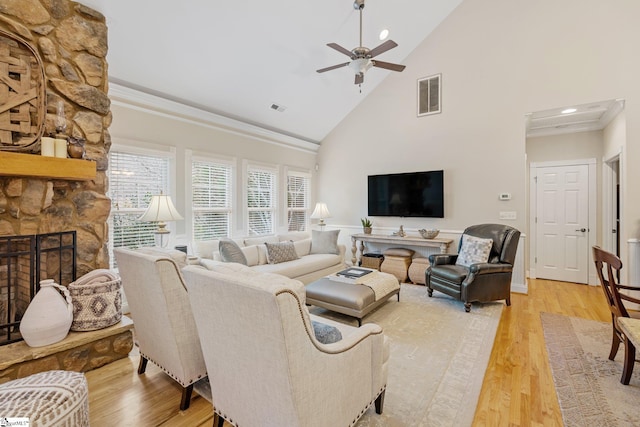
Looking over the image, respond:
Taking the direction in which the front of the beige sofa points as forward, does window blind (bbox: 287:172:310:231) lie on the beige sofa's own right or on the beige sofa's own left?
on the beige sofa's own left

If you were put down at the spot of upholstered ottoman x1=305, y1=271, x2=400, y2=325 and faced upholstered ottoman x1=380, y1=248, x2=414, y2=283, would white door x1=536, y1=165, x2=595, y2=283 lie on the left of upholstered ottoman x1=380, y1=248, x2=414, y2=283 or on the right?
right

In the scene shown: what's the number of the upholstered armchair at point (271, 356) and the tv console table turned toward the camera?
1

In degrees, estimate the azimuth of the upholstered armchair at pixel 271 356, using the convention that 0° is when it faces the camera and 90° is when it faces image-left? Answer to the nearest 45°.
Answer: approximately 225°

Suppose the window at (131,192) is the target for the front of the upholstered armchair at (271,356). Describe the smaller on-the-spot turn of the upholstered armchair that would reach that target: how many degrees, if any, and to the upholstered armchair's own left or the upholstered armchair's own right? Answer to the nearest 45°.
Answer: approximately 90° to the upholstered armchair's own left

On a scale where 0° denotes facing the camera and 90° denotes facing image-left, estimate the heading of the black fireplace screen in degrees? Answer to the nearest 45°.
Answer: approximately 315°

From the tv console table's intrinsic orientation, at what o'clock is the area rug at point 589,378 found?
The area rug is roughly at 11 o'clock from the tv console table.

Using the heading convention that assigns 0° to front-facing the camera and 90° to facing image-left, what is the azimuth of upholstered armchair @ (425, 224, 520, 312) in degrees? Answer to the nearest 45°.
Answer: approximately 45°

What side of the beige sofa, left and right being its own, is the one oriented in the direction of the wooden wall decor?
right

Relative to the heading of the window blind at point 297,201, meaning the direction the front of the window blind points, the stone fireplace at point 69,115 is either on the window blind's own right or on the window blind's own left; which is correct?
on the window blind's own right

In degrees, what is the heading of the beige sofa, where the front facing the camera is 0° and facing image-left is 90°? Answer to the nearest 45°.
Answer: approximately 315°
